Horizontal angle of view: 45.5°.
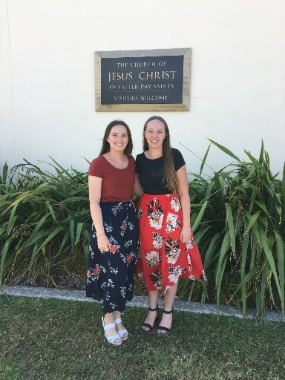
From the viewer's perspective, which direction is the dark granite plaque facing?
toward the camera

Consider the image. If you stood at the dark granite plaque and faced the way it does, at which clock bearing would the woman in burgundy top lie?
The woman in burgundy top is roughly at 12 o'clock from the dark granite plaque.

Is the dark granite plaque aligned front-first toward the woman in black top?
yes
